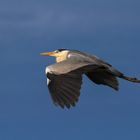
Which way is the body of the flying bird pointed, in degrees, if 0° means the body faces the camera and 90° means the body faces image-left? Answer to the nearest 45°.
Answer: approximately 90°
